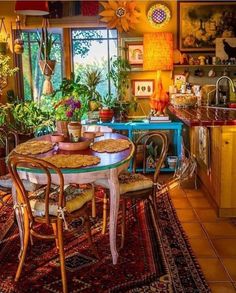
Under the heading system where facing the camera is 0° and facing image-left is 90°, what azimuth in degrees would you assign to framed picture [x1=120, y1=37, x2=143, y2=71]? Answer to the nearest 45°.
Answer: approximately 0°

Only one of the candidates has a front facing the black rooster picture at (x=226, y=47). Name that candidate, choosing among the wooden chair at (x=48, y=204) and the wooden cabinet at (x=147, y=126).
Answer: the wooden chair

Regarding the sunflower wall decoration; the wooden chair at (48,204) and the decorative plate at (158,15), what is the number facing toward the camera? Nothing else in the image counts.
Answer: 2

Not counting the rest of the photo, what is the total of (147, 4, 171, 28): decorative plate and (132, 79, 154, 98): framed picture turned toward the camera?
2

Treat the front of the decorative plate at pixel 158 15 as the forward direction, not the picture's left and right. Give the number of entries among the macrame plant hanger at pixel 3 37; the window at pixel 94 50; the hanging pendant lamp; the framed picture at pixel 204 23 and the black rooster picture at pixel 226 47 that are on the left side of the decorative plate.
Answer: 2
